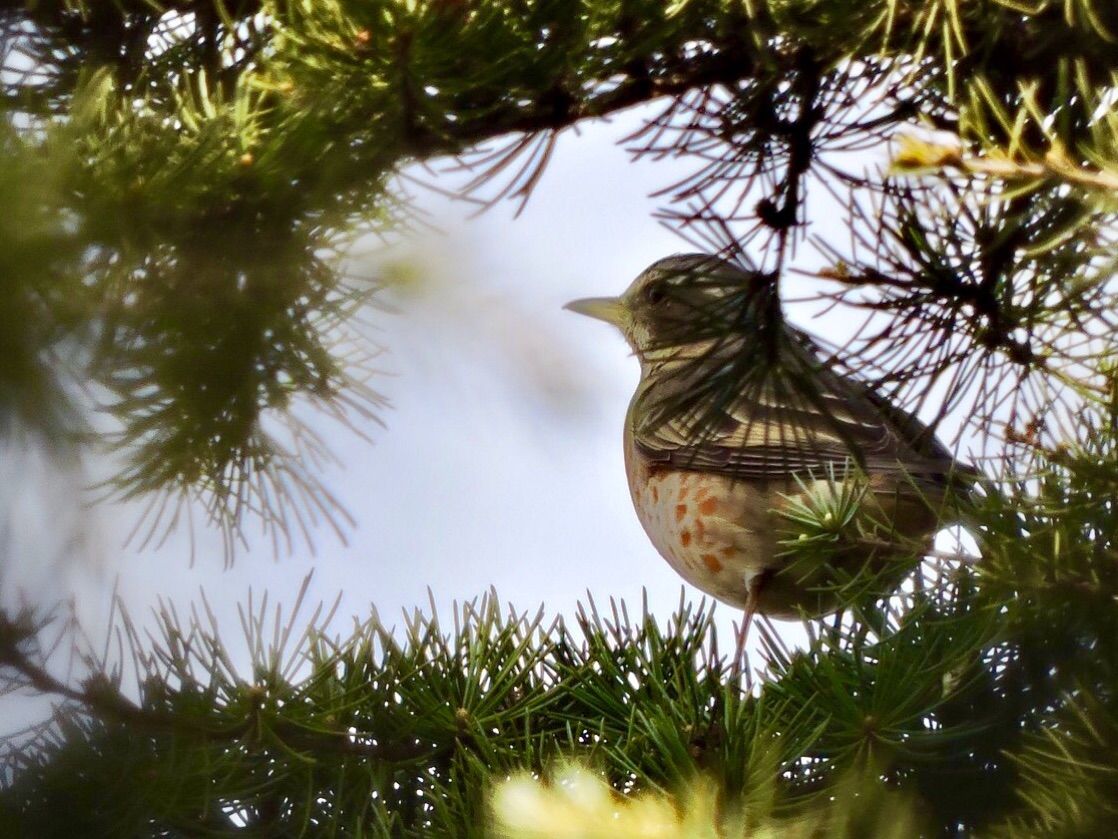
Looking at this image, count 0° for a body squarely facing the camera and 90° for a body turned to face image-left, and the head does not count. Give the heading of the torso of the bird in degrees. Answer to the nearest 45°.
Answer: approximately 90°
